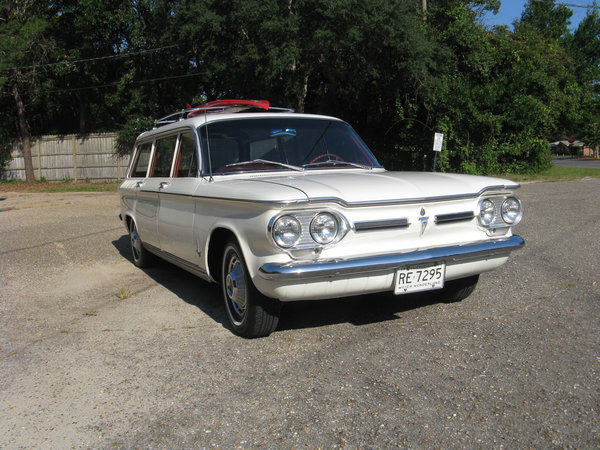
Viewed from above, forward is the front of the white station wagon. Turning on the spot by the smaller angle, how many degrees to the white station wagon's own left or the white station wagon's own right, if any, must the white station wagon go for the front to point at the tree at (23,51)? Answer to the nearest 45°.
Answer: approximately 180°

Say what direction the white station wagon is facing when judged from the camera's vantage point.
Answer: facing the viewer and to the right of the viewer

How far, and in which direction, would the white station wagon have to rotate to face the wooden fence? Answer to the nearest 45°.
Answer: approximately 180°
